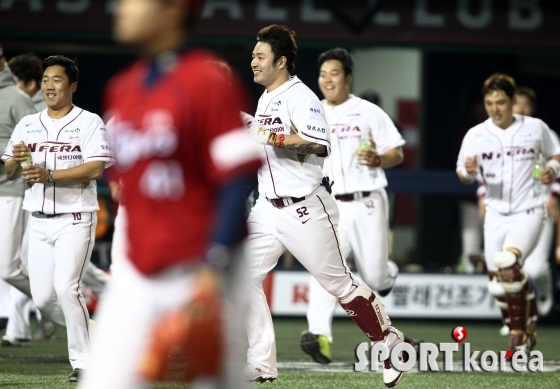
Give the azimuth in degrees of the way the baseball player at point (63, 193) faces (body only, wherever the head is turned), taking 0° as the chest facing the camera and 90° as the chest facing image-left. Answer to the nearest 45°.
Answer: approximately 45°

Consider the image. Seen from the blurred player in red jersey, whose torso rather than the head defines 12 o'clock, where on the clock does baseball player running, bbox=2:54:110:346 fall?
The baseball player running is roughly at 4 o'clock from the blurred player in red jersey.

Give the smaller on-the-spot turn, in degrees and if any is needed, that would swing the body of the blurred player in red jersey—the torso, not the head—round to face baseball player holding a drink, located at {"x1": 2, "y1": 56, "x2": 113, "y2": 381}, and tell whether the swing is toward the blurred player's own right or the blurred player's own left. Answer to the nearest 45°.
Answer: approximately 135° to the blurred player's own right

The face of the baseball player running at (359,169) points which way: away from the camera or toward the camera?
toward the camera

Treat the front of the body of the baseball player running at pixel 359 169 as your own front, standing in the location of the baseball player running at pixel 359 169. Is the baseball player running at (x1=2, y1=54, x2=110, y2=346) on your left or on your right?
on your right

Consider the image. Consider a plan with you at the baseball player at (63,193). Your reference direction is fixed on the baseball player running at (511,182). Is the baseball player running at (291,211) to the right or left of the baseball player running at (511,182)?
right

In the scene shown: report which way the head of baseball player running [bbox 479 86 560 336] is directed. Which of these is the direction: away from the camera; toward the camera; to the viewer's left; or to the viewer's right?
toward the camera

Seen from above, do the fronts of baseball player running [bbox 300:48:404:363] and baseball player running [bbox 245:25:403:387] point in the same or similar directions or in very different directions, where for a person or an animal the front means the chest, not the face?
same or similar directions

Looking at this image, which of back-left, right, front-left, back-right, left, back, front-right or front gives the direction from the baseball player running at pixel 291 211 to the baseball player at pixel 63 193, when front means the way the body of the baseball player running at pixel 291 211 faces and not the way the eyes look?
front-right

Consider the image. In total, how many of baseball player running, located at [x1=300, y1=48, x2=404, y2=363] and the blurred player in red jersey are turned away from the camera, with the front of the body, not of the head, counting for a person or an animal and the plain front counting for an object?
0

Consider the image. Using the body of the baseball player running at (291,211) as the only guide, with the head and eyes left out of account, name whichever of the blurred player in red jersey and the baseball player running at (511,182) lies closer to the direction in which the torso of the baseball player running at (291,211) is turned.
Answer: the blurred player in red jersey

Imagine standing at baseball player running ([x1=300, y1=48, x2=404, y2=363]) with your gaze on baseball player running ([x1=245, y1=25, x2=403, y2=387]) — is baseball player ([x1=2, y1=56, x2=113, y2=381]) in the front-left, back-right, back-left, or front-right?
front-right

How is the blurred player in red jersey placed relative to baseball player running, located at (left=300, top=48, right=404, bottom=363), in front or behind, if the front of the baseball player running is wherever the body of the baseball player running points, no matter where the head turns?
in front

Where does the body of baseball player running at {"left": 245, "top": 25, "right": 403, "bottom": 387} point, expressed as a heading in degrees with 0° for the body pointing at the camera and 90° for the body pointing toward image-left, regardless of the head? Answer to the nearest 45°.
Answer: approximately 45°

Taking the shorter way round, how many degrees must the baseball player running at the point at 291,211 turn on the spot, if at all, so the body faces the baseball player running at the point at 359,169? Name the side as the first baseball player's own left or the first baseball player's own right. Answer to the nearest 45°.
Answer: approximately 135° to the first baseball player's own right

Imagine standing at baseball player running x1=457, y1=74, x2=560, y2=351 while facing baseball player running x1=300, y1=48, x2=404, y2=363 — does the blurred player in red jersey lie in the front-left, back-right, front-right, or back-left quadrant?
front-left
